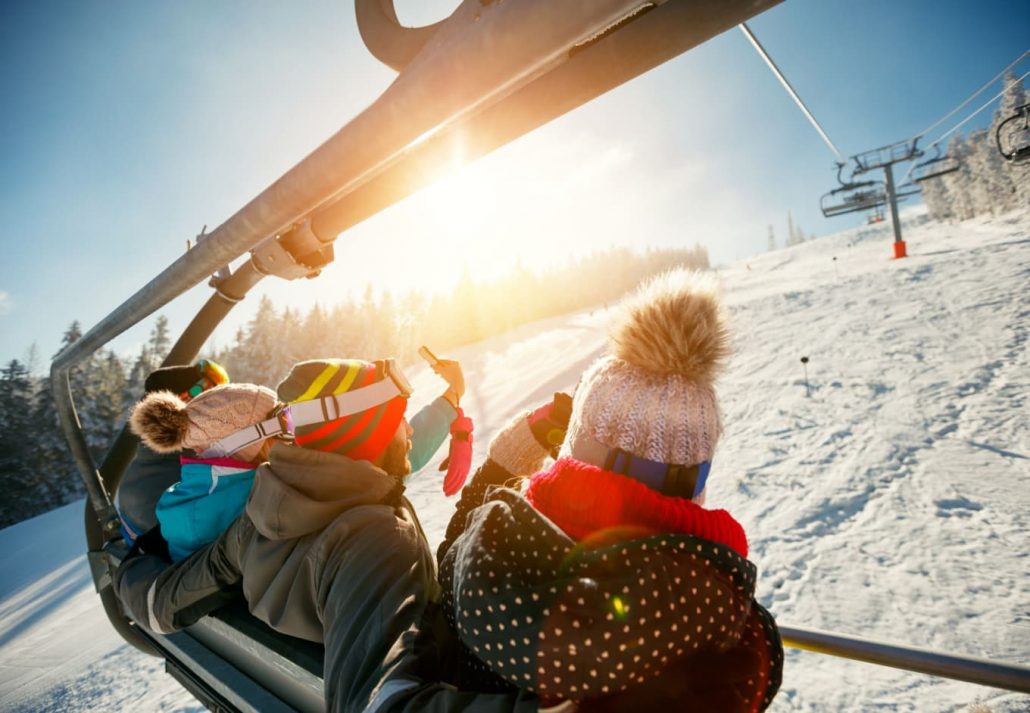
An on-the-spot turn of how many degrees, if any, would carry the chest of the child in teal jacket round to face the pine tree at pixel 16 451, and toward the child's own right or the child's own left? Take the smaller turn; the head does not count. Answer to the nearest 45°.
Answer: approximately 45° to the child's own left

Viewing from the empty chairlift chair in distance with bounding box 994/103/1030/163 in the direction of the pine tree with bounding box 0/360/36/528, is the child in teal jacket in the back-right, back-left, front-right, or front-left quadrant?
front-left

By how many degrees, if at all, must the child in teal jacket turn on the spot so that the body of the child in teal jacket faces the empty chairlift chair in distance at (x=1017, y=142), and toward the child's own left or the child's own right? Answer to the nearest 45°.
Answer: approximately 45° to the child's own right

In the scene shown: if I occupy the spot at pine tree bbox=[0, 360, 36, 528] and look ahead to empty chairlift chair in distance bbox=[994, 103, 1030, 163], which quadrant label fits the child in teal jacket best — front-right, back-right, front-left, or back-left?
front-right

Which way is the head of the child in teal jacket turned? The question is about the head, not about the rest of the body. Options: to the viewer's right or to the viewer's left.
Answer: to the viewer's right

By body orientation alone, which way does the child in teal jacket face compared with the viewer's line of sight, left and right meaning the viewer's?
facing away from the viewer and to the right of the viewer
